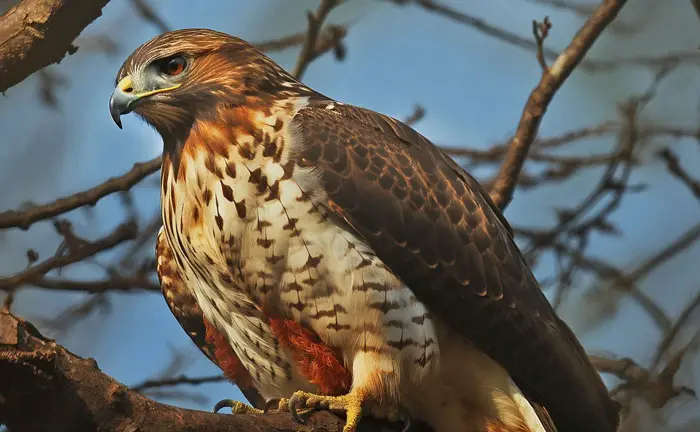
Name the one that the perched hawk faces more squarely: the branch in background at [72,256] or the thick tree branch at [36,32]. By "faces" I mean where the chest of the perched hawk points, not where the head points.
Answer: the thick tree branch

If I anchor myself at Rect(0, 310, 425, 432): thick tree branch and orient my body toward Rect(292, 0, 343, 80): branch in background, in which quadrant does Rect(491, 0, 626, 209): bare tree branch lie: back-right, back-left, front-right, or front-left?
front-right

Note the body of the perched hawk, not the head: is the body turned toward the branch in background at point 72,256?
no

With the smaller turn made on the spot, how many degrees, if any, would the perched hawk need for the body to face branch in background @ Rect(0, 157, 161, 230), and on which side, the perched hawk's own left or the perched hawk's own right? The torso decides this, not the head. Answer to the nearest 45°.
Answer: approximately 45° to the perched hawk's own right

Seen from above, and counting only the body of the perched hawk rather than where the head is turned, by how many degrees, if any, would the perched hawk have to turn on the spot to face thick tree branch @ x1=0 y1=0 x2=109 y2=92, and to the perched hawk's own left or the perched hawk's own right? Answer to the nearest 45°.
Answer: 0° — it already faces it

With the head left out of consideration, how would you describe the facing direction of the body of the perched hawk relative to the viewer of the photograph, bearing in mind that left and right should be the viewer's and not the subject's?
facing the viewer and to the left of the viewer

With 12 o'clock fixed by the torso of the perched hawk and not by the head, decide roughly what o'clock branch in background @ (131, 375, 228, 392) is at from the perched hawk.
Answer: The branch in background is roughly at 3 o'clock from the perched hawk.

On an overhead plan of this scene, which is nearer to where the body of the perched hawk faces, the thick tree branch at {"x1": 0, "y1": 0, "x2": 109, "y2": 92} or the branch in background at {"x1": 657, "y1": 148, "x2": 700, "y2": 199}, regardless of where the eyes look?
the thick tree branch
